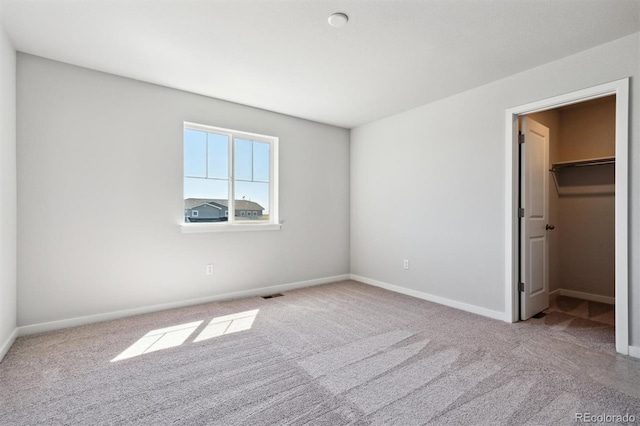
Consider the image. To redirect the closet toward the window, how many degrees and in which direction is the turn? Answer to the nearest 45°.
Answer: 0° — it already faces it

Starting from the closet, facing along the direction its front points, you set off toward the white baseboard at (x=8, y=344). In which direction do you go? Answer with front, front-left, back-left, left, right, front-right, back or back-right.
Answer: front

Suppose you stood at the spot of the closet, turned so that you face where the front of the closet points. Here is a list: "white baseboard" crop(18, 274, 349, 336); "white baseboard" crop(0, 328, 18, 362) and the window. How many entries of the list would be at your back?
0

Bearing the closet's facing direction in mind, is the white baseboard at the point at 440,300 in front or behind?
in front

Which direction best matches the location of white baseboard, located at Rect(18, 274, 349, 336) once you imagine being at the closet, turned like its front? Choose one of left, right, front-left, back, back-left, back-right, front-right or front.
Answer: front

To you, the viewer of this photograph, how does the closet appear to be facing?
facing the viewer and to the left of the viewer

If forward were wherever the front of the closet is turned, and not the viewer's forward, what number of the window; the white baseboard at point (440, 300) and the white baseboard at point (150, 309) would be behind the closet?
0

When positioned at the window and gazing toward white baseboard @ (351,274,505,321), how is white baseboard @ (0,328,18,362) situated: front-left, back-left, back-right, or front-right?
back-right
